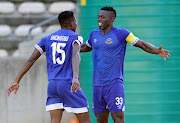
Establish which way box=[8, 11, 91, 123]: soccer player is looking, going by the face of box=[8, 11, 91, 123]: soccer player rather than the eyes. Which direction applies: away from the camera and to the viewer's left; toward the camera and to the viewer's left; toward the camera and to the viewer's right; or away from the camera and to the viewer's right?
away from the camera and to the viewer's right

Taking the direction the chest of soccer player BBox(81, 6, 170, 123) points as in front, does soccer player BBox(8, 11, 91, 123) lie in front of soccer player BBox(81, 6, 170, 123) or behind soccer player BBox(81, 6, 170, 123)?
in front

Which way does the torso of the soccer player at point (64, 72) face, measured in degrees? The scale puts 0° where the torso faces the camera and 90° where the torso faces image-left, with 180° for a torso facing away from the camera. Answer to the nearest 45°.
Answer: approximately 225°

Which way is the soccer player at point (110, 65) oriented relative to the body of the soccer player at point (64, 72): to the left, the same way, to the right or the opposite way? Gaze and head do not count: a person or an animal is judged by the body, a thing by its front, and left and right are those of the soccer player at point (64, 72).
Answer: the opposite way
